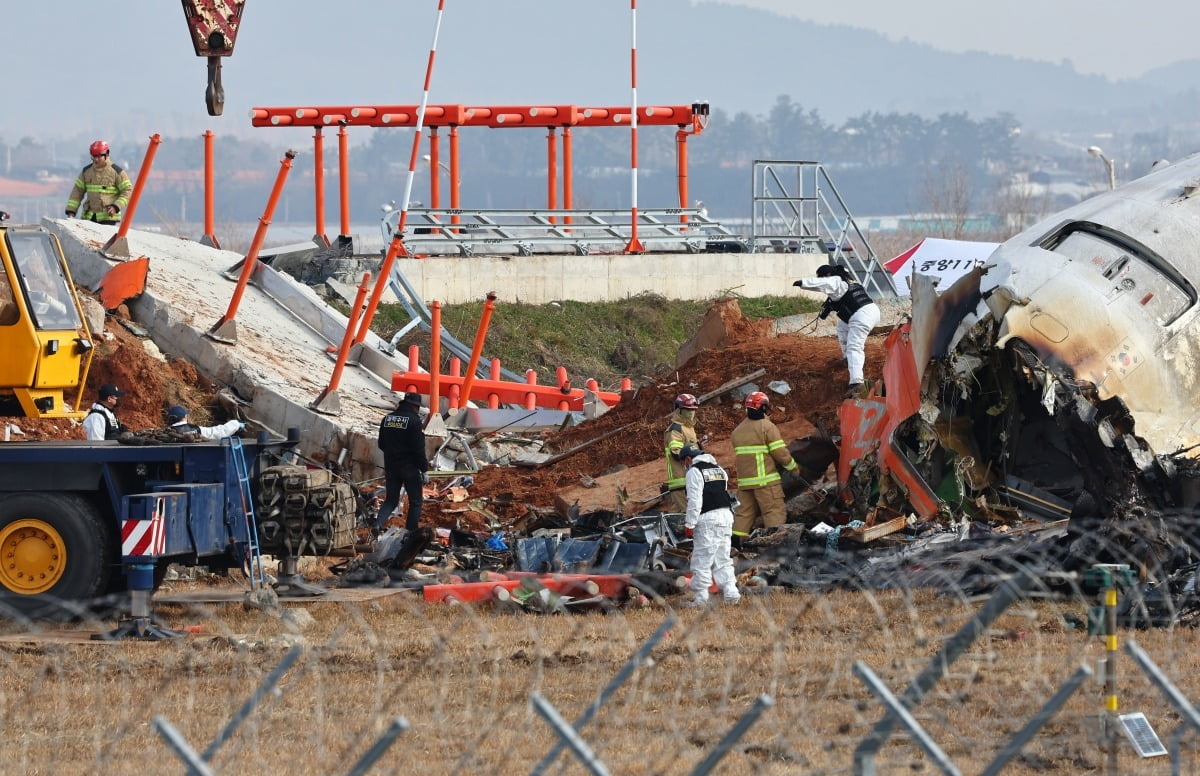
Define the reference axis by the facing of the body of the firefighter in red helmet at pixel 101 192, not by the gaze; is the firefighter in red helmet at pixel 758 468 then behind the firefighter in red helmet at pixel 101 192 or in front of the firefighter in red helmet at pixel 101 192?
in front

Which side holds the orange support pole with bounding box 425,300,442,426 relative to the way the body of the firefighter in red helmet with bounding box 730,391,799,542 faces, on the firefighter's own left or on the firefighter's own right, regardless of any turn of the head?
on the firefighter's own left

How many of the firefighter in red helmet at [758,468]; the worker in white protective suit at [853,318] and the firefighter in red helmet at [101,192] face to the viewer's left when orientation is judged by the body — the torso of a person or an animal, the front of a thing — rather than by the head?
1

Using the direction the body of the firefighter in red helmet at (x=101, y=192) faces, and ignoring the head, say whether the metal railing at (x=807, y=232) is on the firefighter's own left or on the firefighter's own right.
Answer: on the firefighter's own left

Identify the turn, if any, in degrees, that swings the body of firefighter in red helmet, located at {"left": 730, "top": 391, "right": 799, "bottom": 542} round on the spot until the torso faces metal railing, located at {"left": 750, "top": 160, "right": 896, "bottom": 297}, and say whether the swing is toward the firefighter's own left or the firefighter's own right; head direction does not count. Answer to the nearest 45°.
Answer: approximately 45° to the firefighter's own left

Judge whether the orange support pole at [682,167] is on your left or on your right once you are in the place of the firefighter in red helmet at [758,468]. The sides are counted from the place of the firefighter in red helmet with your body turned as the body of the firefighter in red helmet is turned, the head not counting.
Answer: on your left

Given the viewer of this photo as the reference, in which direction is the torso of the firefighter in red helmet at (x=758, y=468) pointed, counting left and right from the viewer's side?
facing away from the viewer and to the right of the viewer

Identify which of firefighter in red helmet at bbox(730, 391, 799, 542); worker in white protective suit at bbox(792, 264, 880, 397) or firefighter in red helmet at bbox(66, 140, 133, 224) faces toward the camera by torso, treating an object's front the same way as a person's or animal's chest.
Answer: firefighter in red helmet at bbox(66, 140, 133, 224)

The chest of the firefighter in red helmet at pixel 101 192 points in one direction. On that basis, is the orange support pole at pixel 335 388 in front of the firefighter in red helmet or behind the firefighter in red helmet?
in front

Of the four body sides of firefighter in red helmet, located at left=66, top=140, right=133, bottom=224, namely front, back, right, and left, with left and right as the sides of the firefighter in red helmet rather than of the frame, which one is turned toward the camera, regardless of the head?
front

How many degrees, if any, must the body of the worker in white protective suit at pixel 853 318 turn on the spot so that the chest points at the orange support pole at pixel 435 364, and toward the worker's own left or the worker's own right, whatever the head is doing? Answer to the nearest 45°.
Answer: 0° — they already face it

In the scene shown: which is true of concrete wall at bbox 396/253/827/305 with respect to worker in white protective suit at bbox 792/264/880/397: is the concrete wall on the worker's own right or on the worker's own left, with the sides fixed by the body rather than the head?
on the worker's own right

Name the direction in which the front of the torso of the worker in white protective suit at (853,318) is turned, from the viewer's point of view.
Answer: to the viewer's left

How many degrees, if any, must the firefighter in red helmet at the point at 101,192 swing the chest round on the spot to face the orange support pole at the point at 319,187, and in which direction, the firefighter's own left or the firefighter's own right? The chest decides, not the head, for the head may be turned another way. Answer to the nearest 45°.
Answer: approximately 135° to the firefighter's own left
